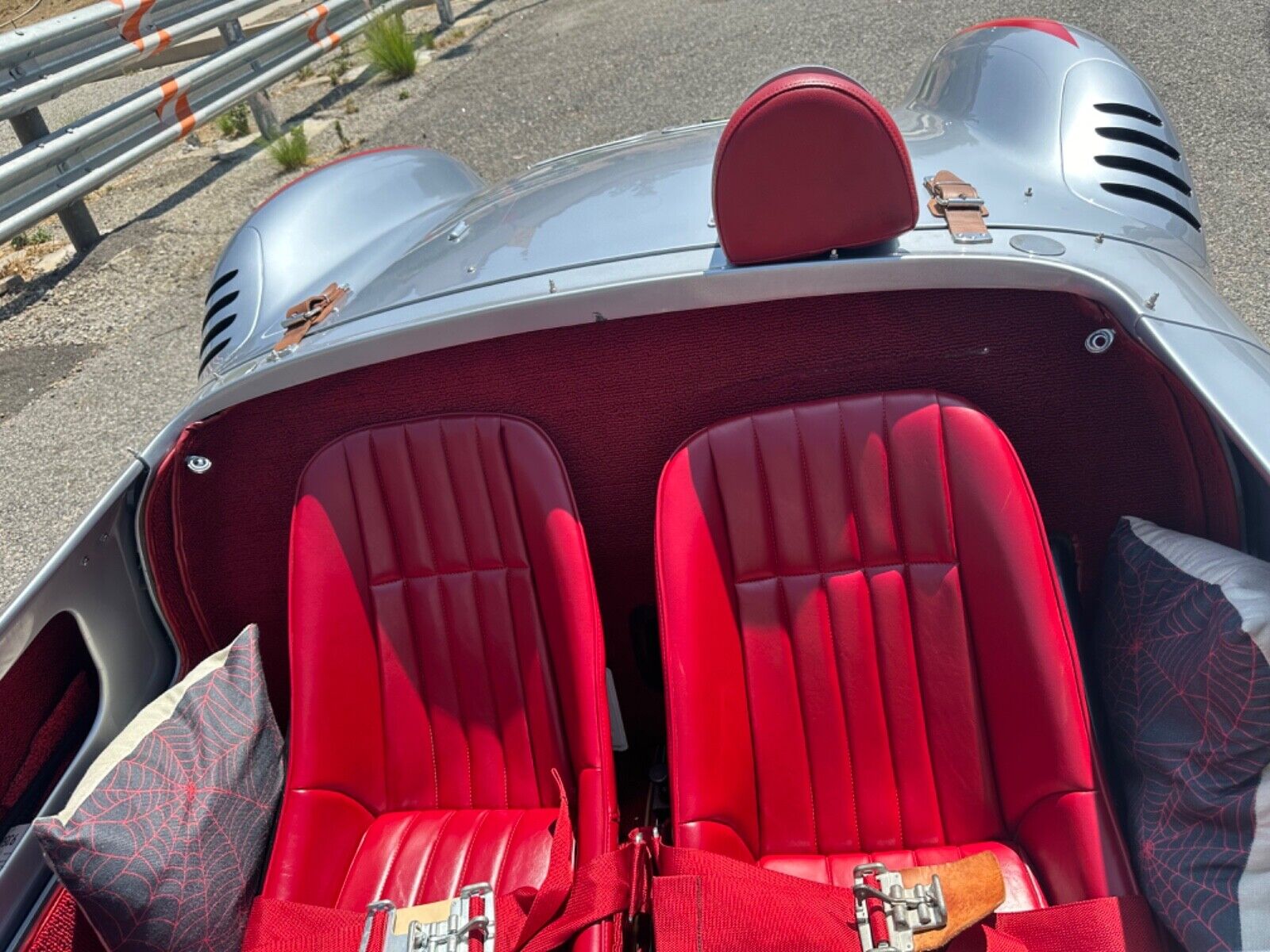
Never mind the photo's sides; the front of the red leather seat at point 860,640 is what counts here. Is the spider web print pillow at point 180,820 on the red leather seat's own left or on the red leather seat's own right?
on the red leather seat's own right

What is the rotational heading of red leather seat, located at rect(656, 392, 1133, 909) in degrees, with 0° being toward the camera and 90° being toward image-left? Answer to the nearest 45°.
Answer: approximately 0°

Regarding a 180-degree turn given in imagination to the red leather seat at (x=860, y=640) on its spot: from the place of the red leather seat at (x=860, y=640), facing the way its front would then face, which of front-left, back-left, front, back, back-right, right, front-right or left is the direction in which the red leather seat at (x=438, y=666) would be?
left

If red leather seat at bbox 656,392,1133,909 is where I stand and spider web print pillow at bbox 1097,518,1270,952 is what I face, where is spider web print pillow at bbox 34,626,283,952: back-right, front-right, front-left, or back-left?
back-right

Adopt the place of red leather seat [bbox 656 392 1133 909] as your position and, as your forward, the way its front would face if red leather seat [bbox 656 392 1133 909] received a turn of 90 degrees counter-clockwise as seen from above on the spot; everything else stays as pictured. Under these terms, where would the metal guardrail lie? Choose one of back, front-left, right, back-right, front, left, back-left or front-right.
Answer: back-left
